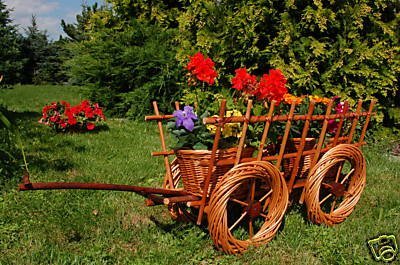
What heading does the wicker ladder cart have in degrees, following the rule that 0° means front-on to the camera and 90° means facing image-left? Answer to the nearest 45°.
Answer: approximately 45°

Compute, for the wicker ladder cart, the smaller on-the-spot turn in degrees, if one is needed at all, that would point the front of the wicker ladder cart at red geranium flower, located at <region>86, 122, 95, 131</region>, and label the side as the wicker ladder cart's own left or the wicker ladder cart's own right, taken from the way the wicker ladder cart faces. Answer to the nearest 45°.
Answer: approximately 90° to the wicker ladder cart's own right

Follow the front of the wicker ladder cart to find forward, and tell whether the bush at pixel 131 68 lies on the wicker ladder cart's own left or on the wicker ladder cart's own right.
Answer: on the wicker ladder cart's own right

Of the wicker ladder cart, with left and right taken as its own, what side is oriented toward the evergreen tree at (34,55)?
right

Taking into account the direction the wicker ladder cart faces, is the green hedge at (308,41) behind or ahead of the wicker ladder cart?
behind
